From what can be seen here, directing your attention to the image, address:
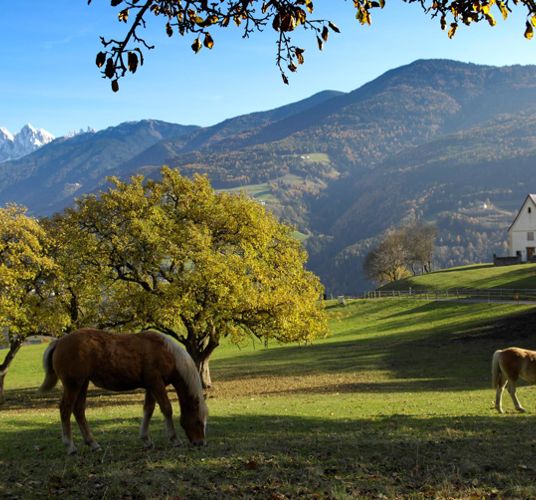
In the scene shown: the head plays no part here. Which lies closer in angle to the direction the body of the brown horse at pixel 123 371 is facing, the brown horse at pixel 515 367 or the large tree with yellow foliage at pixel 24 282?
the brown horse

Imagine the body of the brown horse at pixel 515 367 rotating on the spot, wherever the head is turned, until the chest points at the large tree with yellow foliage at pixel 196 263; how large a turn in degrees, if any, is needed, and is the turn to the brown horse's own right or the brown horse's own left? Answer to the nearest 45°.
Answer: approximately 135° to the brown horse's own left

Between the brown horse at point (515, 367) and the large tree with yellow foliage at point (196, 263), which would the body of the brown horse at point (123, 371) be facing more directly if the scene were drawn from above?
the brown horse

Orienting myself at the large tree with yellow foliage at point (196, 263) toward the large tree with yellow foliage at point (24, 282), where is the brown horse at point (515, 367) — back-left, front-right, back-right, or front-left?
back-left

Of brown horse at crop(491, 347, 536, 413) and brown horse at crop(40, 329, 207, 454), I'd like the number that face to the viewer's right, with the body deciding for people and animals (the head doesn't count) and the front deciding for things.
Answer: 2

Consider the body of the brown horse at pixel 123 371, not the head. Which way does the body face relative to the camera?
to the viewer's right

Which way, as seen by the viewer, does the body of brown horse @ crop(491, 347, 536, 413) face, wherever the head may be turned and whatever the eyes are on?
to the viewer's right

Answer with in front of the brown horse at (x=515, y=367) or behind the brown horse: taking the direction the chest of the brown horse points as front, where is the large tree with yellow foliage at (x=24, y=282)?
behind

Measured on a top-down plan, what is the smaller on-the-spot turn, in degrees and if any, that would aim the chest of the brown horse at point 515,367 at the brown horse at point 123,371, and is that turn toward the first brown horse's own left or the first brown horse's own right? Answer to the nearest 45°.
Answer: approximately 135° to the first brown horse's own right
